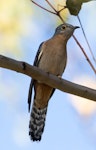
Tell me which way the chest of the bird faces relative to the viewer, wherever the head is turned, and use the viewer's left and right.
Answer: facing the viewer and to the right of the viewer
